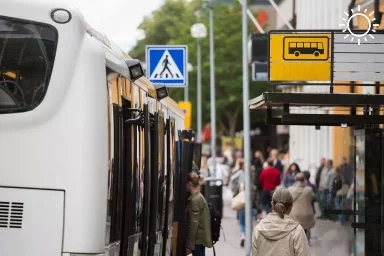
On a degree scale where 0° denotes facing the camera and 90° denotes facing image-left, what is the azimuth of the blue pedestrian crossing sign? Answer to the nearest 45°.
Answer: approximately 0°

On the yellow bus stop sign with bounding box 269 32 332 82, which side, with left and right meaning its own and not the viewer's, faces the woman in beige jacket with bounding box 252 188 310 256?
front

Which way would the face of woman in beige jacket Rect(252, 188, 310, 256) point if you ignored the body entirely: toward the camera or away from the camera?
away from the camera

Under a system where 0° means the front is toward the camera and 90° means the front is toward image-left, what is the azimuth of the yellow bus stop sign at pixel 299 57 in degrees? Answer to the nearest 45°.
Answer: approximately 0°
